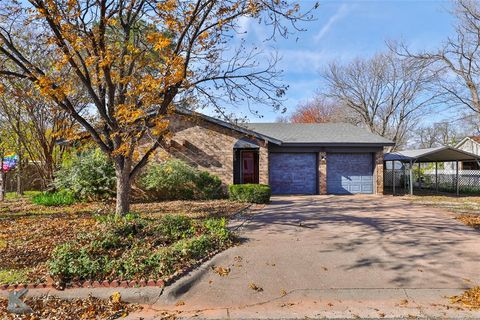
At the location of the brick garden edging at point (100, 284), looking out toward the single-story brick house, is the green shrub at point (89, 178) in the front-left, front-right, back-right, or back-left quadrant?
front-left

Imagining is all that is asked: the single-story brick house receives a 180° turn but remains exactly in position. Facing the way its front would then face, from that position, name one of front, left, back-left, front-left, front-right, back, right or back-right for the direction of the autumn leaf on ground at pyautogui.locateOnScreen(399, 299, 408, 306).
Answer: back

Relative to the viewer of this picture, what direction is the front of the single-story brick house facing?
facing the viewer

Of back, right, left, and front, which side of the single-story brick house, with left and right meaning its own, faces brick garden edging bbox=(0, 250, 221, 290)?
front

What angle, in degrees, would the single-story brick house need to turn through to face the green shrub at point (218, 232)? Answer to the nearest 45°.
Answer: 0° — it already faces it

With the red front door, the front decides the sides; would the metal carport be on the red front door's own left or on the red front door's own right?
on the red front door's own left

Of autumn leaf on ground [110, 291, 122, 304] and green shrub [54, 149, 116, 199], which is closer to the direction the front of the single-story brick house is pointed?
the autumn leaf on ground

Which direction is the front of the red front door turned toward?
toward the camera

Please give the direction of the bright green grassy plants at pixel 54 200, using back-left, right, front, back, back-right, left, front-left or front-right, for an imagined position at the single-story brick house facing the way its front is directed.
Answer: front-right

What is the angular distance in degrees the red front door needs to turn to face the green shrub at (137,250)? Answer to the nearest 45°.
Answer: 0° — it already faces it

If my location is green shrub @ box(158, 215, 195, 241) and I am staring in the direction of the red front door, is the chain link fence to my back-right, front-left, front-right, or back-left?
front-right

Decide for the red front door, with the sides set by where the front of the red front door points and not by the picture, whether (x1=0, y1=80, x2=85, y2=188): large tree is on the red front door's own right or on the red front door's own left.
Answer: on the red front door's own right

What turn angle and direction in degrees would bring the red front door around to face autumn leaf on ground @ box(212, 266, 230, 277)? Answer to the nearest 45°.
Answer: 0° — it already faces it

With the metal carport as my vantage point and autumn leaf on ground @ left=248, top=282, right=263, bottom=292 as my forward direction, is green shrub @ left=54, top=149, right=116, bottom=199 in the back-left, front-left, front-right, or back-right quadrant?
front-right

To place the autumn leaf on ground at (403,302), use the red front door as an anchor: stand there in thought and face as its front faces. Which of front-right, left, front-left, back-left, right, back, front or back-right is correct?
front

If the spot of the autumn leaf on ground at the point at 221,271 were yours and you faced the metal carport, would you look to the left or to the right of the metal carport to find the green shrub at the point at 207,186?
left

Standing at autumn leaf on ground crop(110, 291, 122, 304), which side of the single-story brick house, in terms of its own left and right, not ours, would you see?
front
